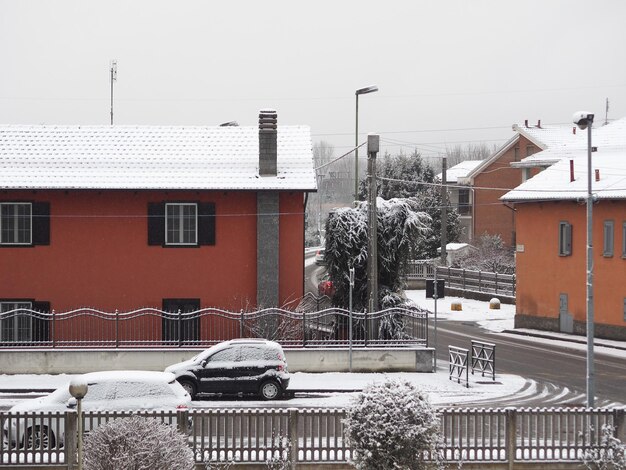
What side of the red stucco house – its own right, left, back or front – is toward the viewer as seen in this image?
front

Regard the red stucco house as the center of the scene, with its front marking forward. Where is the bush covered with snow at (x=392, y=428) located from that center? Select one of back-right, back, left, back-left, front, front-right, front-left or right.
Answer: front

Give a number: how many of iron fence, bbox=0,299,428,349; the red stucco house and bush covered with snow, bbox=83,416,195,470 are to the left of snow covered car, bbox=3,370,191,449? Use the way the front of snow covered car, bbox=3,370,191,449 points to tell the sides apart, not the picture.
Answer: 1

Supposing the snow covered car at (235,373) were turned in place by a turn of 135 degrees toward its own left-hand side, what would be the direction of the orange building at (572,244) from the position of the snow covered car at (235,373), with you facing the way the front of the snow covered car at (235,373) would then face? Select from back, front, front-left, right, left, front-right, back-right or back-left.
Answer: left

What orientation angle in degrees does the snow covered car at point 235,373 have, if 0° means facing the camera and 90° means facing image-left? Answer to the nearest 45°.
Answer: approximately 90°

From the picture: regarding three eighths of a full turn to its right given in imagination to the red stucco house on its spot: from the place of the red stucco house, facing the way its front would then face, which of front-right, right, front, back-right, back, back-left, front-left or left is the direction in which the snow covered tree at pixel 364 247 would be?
back-right

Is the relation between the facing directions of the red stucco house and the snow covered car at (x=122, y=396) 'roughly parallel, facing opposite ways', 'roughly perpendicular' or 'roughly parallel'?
roughly perpendicular

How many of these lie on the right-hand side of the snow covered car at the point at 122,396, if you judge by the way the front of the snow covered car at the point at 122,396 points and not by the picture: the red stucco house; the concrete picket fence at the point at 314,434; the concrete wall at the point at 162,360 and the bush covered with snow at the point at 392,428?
2

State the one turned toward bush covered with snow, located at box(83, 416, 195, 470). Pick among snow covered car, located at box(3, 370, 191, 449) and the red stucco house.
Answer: the red stucco house

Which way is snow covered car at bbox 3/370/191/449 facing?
to the viewer's left

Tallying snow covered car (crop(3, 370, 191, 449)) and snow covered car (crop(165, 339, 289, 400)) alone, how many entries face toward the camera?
0

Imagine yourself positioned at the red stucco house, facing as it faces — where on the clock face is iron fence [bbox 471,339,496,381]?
The iron fence is roughly at 10 o'clock from the red stucco house.
